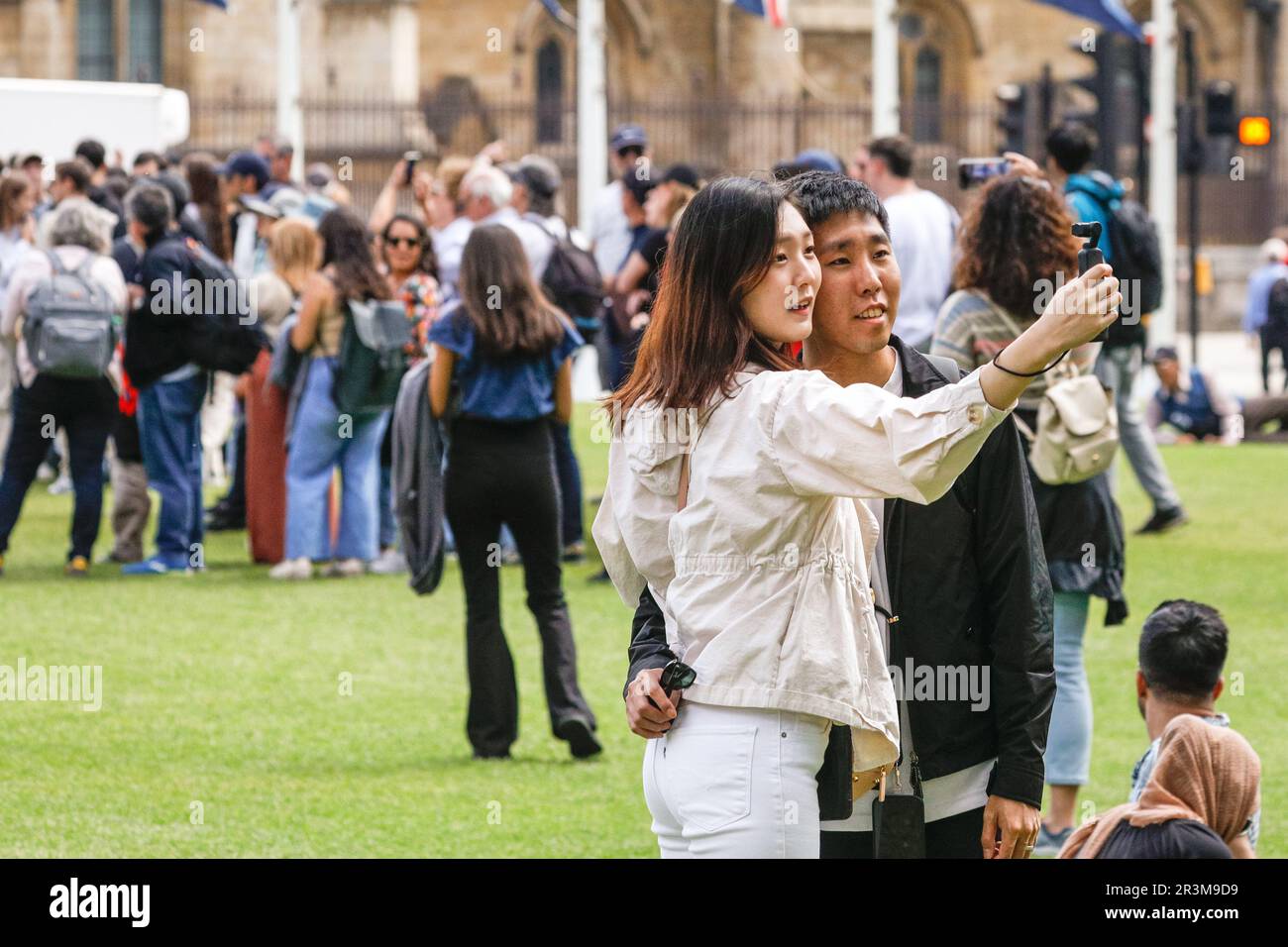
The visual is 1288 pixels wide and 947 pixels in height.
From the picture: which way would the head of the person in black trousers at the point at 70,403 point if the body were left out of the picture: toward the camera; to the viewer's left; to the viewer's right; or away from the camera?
away from the camera

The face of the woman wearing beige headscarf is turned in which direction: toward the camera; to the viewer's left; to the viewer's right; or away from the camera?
away from the camera

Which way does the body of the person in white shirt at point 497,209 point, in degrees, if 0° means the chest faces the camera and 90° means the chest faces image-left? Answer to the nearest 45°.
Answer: approximately 90°

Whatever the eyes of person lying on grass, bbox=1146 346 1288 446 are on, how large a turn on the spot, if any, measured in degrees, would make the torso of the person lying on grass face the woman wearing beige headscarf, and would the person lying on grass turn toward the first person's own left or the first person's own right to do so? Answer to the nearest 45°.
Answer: approximately 45° to the first person's own left

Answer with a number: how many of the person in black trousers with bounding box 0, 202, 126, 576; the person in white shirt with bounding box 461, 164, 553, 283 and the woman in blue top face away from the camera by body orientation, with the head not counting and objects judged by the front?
2

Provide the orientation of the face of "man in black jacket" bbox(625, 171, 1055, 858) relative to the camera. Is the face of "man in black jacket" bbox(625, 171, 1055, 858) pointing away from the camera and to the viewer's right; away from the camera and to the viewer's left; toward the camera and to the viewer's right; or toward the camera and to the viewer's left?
toward the camera and to the viewer's right

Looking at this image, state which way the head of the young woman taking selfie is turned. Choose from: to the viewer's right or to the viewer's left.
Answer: to the viewer's right

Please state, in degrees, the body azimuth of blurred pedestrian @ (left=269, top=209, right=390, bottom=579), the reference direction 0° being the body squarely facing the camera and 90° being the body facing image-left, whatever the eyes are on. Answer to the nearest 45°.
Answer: approximately 135°

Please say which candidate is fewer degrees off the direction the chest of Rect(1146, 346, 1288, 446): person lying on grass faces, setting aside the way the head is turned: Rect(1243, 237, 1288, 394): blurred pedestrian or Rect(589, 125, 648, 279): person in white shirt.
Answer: the person in white shirt
